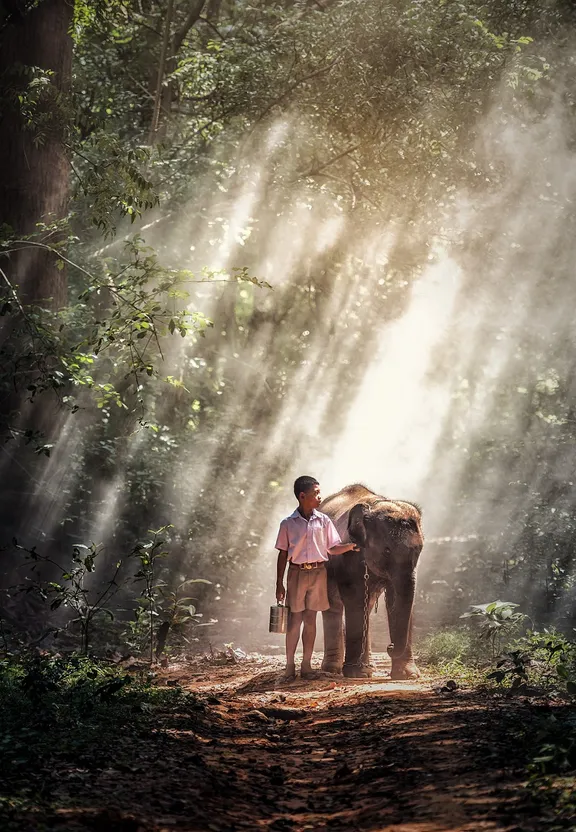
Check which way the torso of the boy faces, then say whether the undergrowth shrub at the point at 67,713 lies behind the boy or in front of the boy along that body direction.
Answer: in front

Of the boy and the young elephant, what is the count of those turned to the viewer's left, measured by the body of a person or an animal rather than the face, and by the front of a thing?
0

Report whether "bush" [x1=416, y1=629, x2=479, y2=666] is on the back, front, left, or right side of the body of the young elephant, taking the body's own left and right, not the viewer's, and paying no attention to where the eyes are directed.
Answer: left

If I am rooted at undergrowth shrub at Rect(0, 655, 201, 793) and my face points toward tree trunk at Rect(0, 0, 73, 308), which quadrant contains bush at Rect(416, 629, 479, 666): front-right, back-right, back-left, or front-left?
front-right

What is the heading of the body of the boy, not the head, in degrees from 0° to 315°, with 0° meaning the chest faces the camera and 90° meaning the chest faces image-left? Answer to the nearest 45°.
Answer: approximately 0°

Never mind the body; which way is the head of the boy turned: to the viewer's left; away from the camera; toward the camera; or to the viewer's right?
to the viewer's right

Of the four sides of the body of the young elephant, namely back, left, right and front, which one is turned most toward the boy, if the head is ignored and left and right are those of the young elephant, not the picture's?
right

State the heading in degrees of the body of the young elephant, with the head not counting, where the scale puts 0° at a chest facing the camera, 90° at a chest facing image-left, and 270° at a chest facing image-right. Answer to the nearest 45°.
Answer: approximately 315°

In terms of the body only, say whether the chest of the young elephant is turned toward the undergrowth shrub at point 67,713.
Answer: no
